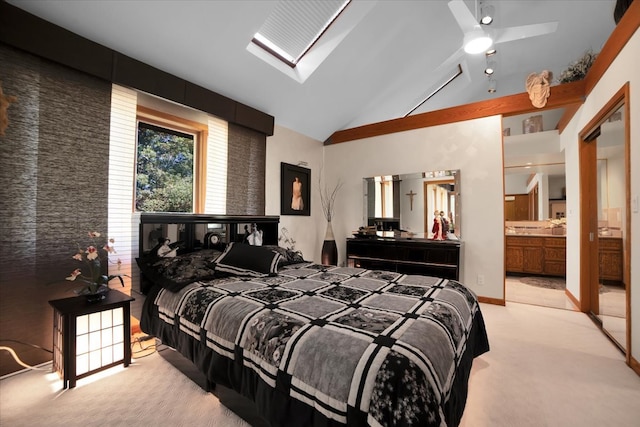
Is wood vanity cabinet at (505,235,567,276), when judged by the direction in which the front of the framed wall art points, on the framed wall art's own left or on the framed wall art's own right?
on the framed wall art's own left

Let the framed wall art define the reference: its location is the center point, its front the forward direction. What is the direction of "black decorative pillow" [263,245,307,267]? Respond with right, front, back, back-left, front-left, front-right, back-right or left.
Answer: front-right

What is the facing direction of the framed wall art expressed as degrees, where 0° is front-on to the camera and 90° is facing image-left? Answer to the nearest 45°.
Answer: approximately 315°

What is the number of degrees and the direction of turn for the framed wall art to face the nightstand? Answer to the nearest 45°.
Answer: approximately 90° to its right

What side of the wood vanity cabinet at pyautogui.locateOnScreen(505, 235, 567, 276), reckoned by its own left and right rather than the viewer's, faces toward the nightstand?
front

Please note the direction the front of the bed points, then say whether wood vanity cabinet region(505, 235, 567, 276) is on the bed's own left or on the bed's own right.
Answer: on the bed's own left

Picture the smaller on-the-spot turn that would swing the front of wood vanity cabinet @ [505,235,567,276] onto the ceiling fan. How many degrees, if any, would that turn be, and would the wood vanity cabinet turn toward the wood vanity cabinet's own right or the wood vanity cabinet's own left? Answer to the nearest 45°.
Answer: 0° — it already faces it

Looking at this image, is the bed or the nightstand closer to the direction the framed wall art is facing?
the bed

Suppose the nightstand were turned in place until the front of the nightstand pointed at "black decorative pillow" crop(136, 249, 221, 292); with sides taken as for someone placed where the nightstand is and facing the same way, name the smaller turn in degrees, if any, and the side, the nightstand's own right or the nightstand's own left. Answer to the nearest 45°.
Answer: approximately 45° to the nightstand's own left
